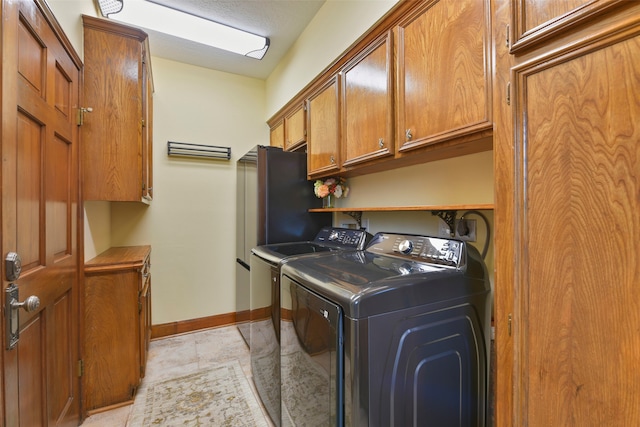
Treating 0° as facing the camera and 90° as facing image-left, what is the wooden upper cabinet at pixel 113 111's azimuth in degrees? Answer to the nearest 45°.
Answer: approximately 270°

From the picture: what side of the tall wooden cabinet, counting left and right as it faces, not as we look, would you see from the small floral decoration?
right

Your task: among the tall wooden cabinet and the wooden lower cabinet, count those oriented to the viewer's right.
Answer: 1

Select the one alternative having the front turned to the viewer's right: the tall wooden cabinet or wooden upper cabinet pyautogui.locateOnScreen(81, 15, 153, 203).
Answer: the wooden upper cabinet

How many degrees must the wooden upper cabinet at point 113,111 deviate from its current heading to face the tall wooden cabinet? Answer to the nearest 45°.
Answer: approximately 90° to its right

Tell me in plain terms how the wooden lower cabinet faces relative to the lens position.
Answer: facing to the right of the viewer

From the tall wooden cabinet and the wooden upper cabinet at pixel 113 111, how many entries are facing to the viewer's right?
1

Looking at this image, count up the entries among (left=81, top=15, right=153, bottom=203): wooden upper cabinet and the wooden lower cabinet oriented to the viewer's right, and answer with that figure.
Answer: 2

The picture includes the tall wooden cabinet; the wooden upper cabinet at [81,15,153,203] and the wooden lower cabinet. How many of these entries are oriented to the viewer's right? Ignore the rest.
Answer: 2

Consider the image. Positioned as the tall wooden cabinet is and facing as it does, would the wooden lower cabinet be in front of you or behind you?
in front

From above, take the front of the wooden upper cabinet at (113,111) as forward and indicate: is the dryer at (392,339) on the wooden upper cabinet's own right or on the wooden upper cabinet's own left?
on the wooden upper cabinet's own right
